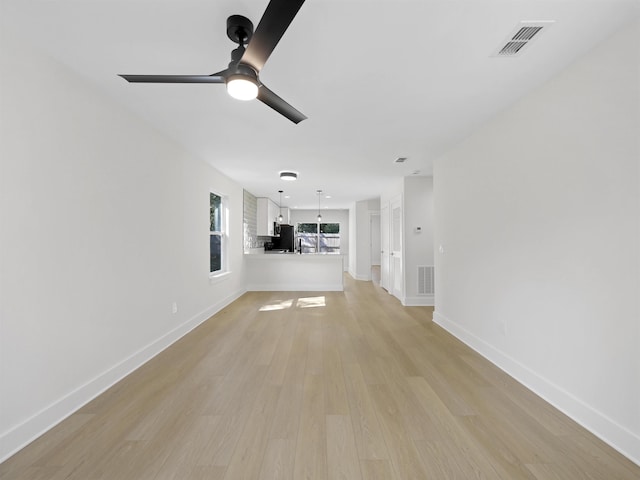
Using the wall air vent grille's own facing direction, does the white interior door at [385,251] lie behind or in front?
behind

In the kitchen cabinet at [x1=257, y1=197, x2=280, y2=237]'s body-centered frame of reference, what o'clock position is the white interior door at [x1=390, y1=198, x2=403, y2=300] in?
The white interior door is roughly at 1 o'clock from the kitchen cabinet.

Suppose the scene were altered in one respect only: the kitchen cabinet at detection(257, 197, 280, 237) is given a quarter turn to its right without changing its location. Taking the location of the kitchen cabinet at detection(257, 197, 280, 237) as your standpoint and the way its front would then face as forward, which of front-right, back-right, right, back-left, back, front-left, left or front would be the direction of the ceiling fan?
front

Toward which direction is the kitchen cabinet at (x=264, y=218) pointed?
to the viewer's right

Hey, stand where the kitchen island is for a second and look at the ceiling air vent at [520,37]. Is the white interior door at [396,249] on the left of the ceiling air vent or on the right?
left

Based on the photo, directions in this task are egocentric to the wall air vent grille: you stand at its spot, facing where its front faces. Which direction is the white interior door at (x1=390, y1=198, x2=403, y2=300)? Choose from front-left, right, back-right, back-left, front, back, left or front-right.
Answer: back-right

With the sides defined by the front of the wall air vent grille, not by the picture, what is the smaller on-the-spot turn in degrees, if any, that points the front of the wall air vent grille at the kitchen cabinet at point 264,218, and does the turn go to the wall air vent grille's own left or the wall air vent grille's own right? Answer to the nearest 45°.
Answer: approximately 90° to the wall air vent grille's own right

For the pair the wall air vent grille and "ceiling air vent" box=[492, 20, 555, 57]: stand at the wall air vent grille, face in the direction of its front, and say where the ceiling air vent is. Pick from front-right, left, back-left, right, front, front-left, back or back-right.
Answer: front

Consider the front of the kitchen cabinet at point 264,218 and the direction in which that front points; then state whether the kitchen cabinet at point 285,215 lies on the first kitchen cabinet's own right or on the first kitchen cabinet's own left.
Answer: on the first kitchen cabinet's own left

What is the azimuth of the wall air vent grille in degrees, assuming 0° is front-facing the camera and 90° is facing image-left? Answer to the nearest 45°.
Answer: approximately 0°

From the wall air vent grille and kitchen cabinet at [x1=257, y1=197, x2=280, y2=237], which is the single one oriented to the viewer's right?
the kitchen cabinet

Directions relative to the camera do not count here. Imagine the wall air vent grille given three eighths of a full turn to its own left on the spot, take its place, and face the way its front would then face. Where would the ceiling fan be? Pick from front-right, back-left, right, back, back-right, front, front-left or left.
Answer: back-right
